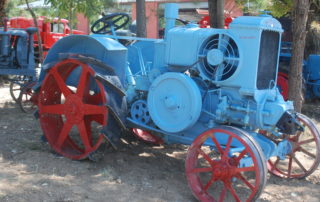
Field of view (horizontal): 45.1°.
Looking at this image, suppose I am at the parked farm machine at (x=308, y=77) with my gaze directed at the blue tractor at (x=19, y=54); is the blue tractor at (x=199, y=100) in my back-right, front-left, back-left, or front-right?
front-left

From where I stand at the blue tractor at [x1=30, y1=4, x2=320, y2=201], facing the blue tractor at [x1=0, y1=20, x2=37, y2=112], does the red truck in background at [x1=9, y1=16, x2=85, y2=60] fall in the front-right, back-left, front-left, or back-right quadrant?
front-right

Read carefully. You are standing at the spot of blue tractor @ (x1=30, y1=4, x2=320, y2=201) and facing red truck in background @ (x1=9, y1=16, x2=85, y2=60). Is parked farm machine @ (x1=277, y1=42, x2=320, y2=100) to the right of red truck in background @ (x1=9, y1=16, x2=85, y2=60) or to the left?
right

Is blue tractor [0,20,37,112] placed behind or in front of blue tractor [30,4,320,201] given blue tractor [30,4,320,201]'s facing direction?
behind

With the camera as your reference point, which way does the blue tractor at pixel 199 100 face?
facing the viewer and to the right of the viewer

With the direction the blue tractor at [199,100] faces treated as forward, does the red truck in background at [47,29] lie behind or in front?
behind

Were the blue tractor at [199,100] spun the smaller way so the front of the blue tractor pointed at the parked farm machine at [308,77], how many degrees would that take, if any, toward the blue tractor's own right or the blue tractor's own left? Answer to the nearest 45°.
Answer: approximately 90° to the blue tractor's own left

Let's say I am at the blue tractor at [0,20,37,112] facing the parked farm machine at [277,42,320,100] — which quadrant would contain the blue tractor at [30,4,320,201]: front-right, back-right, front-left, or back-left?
front-right
